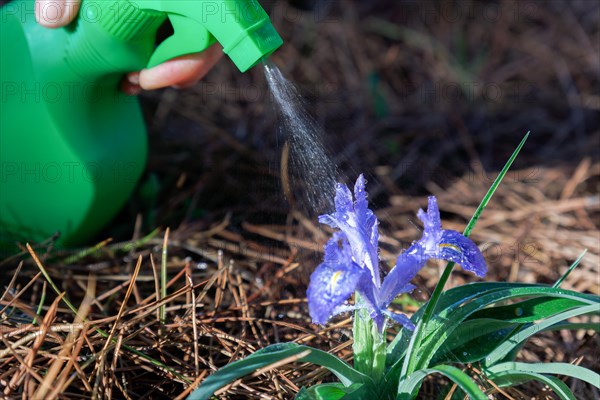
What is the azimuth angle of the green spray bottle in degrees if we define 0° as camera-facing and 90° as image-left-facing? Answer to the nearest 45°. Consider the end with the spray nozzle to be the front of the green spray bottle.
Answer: approximately 270°

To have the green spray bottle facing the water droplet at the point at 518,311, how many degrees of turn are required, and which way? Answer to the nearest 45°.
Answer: approximately 45° to its right

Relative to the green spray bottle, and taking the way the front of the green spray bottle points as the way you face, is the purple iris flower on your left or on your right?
on your right
